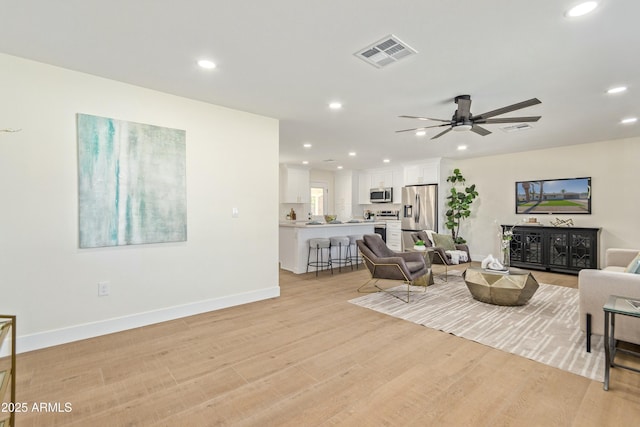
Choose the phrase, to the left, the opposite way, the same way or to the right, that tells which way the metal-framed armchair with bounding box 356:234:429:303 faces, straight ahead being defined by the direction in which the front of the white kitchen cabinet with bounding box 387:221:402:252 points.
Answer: to the left

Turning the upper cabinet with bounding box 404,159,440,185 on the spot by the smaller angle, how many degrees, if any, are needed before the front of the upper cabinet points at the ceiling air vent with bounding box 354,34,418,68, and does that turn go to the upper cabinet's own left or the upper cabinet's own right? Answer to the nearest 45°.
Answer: approximately 45° to the upper cabinet's own left

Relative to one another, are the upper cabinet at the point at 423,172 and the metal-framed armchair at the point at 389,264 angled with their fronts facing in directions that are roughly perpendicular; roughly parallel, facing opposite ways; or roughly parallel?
roughly perpendicular

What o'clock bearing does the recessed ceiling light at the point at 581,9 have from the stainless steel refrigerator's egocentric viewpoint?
The recessed ceiling light is roughly at 10 o'clock from the stainless steel refrigerator.

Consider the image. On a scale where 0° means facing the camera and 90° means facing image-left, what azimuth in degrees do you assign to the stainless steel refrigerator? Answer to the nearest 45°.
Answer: approximately 45°
